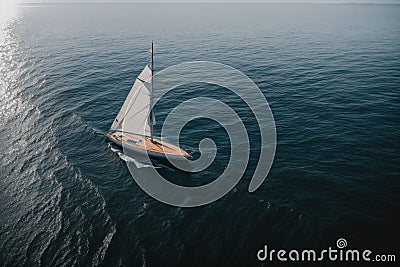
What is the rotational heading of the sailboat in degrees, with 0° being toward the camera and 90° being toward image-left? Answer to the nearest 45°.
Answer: approximately 315°
